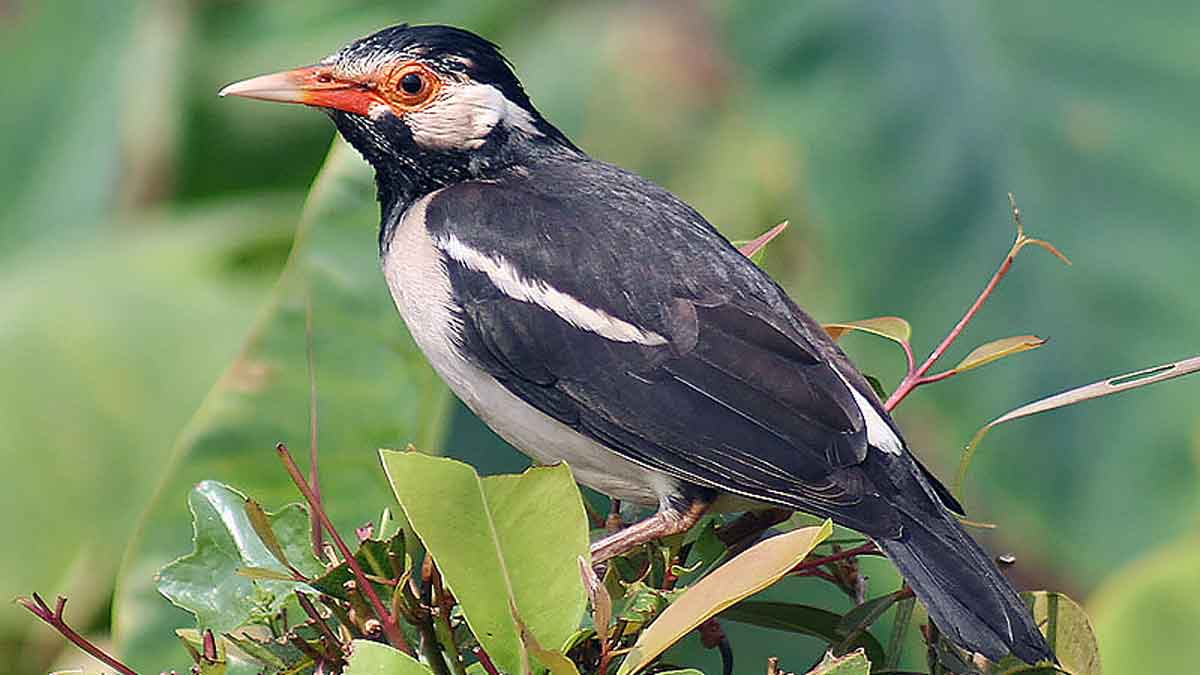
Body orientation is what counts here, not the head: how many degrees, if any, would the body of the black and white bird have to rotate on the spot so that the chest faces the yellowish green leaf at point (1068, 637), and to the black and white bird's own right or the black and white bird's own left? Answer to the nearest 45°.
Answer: approximately 135° to the black and white bird's own left

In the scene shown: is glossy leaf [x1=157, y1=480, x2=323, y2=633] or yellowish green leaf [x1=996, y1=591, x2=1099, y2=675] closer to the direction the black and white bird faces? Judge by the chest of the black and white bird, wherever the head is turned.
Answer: the glossy leaf

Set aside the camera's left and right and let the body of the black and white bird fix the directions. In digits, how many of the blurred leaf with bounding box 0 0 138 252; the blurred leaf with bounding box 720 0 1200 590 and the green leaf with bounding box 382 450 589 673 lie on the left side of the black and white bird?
1

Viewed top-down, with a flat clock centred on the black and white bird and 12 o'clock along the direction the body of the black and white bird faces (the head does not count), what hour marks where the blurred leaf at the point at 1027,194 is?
The blurred leaf is roughly at 4 o'clock from the black and white bird.

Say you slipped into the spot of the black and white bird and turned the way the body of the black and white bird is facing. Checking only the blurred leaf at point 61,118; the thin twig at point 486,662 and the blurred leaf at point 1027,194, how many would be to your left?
1

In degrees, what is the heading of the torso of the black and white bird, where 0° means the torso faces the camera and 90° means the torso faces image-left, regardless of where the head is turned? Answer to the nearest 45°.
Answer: approximately 90°

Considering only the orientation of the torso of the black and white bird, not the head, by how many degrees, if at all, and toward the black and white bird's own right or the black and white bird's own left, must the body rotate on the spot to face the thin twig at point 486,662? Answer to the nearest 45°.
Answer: approximately 90° to the black and white bird's own left

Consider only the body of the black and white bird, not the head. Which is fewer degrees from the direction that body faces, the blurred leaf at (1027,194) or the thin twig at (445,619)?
the thin twig

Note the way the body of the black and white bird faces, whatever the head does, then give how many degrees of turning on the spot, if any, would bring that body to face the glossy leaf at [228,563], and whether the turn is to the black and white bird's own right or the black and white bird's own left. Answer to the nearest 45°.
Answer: approximately 45° to the black and white bird's own left

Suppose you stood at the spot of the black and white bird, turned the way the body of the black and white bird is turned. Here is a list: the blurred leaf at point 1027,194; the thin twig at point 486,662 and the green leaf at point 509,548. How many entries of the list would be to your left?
2
